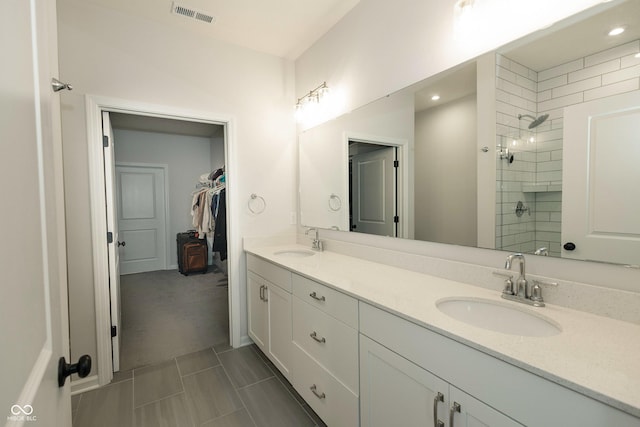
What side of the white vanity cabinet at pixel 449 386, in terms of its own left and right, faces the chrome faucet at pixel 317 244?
right

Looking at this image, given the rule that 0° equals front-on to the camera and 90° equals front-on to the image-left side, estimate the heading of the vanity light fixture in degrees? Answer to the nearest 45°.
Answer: approximately 45°

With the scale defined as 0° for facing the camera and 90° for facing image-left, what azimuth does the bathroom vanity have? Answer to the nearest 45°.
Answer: approximately 45°

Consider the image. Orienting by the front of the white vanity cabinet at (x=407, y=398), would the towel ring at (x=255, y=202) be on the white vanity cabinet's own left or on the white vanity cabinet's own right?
on the white vanity cabinet's own right

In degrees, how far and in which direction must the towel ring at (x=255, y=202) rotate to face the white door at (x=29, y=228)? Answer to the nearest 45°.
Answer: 0° — it already faces it

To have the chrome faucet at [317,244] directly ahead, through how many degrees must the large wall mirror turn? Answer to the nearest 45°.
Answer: approximately 90° to its right

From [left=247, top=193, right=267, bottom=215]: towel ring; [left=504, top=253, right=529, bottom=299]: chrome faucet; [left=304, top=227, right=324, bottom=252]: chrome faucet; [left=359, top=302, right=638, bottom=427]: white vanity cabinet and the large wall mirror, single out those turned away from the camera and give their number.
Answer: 0

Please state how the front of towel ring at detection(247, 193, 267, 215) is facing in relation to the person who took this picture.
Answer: facing the viewer

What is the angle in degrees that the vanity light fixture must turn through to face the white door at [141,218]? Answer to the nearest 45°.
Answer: approximately 90° to its right

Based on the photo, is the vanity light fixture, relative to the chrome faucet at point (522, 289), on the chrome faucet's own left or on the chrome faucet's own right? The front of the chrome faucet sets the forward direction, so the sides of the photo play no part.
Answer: on the chrome faucet's own right

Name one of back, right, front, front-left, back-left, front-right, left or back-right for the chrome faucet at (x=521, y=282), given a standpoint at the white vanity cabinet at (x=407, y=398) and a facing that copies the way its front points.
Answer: back

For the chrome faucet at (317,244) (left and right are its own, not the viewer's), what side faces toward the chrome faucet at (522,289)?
left

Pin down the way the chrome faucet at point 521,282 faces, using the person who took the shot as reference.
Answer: facing the viewer and to the left of the viewer

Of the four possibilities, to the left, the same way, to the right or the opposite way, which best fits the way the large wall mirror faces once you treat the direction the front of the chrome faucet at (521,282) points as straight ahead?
the same way

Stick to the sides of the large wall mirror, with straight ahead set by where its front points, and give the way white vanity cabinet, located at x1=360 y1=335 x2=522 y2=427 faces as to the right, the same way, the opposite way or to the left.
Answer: the same way

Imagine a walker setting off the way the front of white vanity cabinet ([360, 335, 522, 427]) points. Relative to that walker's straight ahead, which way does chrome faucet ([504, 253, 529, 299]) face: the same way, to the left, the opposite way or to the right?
the same way
